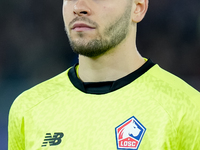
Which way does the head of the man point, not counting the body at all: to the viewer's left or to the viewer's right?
to the viewer's left

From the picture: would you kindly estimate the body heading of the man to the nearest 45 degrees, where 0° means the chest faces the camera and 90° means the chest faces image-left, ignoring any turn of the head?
approximately 45°
